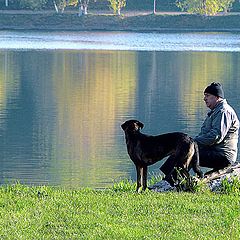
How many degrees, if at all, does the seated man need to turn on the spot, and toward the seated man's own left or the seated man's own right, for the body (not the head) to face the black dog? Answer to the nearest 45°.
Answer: approximately 45° to the seated man's own left

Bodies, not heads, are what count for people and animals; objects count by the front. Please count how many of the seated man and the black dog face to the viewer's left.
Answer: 2

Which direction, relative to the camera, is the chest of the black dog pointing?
to the viewer's left

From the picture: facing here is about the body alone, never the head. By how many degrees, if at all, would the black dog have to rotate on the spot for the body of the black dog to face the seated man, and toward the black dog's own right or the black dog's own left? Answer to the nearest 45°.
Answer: approximately 135° to the black dog's own right

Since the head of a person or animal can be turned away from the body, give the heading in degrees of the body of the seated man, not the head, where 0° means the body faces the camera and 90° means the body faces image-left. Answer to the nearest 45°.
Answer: approximately 90°

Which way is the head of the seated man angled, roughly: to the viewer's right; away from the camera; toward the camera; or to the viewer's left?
to the viewer's left
